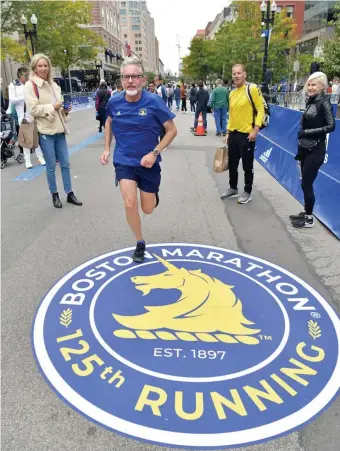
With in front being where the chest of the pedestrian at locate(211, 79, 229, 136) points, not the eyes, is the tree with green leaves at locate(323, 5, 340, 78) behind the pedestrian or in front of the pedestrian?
in front

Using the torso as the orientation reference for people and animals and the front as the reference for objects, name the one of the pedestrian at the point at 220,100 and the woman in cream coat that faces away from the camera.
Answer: the pedestrian

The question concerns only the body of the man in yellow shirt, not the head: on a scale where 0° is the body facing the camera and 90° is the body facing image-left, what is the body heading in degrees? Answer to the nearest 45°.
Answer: approximately 45°

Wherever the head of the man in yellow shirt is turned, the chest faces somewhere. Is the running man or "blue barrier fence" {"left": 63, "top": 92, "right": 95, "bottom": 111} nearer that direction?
the running man

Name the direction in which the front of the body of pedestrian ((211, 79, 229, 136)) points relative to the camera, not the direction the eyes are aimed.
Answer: away from the camera

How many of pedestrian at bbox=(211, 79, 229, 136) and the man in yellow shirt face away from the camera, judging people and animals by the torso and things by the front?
1

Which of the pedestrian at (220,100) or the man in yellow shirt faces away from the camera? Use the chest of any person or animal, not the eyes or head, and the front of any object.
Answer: the pedestrian

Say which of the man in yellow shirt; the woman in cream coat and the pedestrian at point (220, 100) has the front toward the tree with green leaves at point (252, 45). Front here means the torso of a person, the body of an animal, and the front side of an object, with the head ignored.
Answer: the pedestrian

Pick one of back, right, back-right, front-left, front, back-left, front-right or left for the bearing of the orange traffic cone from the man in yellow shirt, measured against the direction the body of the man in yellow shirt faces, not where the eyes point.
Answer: back-right

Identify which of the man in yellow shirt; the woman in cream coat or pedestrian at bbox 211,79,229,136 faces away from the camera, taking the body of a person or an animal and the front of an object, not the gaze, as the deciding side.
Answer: the pedestrian

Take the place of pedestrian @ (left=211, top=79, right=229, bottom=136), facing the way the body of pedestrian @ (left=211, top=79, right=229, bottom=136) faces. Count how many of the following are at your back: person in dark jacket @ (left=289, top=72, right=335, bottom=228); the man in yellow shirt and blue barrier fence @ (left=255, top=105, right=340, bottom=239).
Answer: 3

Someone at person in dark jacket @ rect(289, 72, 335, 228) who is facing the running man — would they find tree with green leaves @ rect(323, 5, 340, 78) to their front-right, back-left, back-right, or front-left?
back-right

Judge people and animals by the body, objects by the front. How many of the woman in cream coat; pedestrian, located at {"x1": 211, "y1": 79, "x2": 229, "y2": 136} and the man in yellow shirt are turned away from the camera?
1

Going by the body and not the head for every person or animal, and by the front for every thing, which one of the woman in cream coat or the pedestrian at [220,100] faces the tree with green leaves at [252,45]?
the pedestrian

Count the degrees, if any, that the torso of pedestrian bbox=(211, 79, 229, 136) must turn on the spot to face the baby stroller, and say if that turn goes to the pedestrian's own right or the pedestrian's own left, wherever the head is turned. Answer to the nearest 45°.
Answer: approximately 135° to the pedestrian's own left
